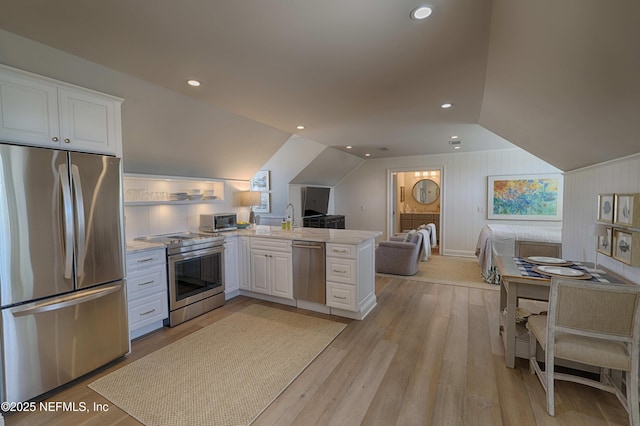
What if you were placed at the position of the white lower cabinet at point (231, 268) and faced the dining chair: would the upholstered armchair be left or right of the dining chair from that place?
left

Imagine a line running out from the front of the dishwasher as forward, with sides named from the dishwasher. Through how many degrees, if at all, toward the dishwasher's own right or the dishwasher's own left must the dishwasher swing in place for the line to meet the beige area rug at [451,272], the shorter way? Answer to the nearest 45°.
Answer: approximately 180°

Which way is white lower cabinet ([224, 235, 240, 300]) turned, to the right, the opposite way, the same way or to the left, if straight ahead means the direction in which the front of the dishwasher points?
to the left

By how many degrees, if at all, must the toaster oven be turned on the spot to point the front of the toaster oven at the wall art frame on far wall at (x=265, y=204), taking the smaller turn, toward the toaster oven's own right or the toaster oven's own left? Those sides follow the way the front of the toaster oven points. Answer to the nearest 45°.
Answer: approximately 90° to the toaster oven's own left

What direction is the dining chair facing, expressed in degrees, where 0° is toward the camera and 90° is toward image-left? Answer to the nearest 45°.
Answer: approximately 135°

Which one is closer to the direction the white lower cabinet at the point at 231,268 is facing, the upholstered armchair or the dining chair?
the dining chair

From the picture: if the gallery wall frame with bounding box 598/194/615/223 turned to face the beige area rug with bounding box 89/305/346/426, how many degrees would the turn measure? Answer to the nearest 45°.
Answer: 0° — it already faces it

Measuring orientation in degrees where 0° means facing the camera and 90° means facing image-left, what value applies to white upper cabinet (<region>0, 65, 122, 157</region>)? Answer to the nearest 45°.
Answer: approximately 315°

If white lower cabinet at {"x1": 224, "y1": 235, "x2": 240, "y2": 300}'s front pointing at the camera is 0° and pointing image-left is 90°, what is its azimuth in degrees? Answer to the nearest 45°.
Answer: approximately 315°

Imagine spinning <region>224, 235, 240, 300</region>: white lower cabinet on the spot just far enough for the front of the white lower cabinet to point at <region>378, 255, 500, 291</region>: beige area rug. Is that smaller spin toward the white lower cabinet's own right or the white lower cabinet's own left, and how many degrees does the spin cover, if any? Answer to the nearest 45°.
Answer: approximately 45° to the white lower cabinet's own left

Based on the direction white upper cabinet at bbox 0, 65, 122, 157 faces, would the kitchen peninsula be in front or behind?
in front

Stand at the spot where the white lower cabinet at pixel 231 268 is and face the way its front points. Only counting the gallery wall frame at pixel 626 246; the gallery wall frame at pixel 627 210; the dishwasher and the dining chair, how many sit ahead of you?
4
